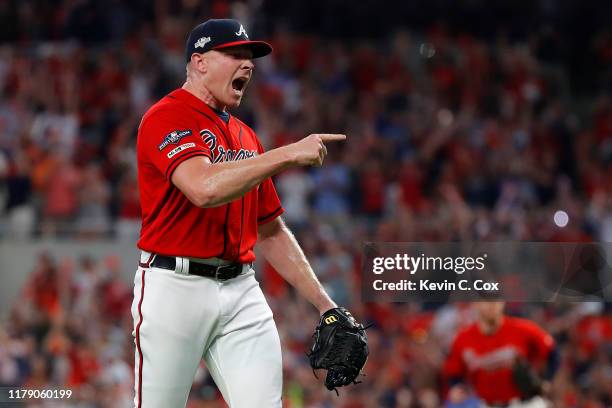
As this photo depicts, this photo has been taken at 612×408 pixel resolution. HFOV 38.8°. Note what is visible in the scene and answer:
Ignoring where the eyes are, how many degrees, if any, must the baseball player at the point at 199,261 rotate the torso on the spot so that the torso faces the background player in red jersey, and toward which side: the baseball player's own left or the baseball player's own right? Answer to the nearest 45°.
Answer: approximately 90° to the baseball player's own left

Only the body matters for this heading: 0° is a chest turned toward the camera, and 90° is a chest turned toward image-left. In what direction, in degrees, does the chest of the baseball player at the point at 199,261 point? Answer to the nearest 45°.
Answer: approximately 315°
